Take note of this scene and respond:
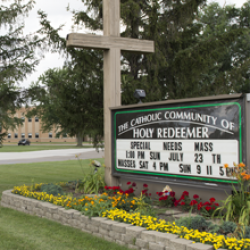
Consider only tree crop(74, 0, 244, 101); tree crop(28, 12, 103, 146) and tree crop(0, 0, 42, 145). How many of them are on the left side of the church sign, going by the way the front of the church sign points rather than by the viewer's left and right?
0

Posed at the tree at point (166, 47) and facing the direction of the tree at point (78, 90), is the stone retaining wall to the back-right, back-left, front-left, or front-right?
back-left

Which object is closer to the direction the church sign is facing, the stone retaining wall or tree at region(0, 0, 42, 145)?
the stone retaining wall

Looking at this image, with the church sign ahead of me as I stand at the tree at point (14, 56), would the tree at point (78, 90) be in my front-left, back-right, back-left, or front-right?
back-left

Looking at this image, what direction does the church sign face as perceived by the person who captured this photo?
facing the viewer and to the left of the viewer

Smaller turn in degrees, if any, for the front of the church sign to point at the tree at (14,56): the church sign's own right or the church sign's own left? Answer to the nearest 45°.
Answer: approximately 90° to the church sign's own right

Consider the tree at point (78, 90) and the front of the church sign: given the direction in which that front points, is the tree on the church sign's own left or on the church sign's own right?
on the church sign's own right

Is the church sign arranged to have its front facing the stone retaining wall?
yes
